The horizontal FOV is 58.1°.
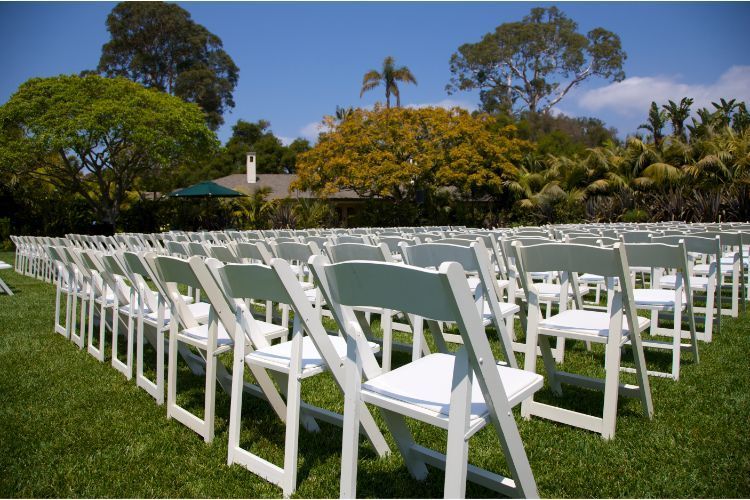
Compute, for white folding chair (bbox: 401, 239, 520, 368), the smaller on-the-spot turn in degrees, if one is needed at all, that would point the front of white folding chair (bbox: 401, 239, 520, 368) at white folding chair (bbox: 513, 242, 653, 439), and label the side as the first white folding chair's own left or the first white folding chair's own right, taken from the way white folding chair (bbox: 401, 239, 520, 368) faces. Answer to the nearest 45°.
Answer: approximately 45° to the first white folding chair's own right

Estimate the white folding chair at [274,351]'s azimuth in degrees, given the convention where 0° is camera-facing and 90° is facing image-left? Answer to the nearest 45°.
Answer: approximately 225°

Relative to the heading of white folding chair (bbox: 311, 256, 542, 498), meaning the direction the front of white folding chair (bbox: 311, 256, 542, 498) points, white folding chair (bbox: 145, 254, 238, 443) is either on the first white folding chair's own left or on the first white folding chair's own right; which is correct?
on the first white folding chair's own left

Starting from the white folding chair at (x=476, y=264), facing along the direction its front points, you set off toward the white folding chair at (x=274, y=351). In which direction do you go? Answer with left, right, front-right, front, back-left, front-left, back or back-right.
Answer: back

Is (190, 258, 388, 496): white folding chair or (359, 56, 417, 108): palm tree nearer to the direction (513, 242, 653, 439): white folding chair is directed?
the palm tree

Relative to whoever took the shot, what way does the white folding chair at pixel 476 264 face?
facing away from the viewer and to the right of the viewer

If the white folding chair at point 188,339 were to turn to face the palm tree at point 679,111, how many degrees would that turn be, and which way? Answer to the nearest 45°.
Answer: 0° — it already faces it

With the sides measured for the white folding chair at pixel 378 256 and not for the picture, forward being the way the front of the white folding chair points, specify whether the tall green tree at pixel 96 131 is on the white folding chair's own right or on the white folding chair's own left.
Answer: on the white folding chair's own left

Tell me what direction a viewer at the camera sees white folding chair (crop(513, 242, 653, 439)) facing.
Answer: facing away from the viewer and to the right of the viewer
